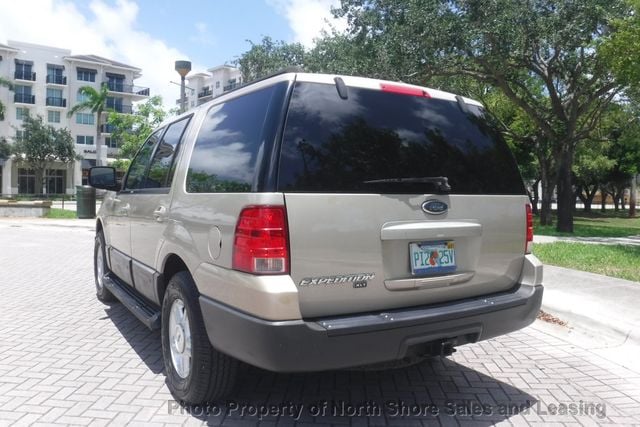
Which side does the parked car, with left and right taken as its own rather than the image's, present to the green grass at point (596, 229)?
right

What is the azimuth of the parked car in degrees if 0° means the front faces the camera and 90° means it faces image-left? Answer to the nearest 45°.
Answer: approximately 135°

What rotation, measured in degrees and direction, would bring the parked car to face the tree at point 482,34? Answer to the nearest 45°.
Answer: approximately 45° to its right

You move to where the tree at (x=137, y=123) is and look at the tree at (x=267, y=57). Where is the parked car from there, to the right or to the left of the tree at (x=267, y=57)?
right

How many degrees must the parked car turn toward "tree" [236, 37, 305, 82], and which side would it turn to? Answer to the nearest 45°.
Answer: approximately 45° to its right

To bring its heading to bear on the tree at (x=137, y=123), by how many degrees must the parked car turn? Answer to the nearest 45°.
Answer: approximately 45° to its right

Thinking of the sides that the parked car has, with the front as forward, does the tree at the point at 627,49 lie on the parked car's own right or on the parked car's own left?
on the parked car's own right
